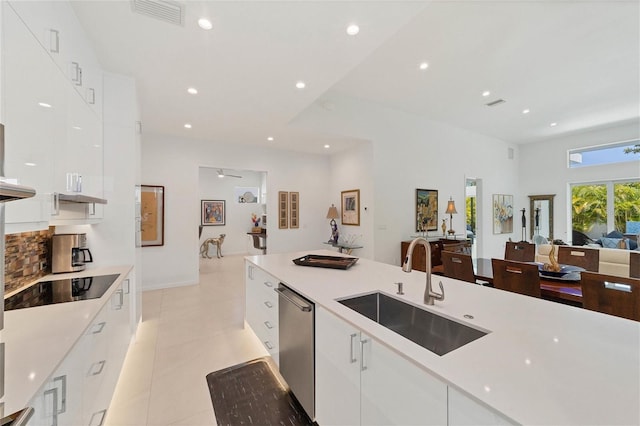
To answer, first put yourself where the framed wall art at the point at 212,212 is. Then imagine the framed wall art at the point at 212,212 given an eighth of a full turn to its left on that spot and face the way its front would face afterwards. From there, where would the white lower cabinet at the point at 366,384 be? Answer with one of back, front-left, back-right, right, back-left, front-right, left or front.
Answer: front-right

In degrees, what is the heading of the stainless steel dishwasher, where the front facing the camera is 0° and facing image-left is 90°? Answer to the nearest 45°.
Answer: approximately 45°

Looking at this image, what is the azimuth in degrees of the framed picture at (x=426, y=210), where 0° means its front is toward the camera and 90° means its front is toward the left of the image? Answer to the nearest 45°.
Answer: approximately 315°

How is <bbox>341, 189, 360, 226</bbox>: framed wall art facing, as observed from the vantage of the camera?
facing the viewer and to the left of the viewer

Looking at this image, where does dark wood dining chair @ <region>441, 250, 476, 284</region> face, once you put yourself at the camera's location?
facing away from the viewer and to the right of the viewer

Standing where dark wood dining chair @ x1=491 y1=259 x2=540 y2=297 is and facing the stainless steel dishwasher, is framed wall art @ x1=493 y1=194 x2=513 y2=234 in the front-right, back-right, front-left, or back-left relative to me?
back-right

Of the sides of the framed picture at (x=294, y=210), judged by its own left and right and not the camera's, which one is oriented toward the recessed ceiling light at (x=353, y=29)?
front

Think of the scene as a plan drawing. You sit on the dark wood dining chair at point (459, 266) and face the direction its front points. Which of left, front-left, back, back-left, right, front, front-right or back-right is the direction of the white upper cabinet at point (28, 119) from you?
back

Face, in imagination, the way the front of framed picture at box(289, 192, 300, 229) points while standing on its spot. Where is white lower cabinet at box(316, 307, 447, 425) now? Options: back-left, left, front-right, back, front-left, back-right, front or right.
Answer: front

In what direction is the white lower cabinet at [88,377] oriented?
to the viewer's right

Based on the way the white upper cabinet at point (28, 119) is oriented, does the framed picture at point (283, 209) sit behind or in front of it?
in front

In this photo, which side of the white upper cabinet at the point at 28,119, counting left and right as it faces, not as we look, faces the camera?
right

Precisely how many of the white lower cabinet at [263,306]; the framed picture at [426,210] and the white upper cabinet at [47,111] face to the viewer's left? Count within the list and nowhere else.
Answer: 1

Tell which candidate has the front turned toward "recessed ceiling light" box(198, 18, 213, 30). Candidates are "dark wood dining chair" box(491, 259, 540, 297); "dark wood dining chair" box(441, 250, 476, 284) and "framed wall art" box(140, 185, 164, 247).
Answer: the framed wall art

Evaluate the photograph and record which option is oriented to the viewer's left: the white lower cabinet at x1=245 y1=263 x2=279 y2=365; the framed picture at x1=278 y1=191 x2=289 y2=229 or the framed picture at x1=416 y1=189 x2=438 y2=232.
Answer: the white lower cabinet

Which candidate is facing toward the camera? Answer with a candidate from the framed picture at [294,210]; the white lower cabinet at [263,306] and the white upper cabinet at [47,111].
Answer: the framed picture

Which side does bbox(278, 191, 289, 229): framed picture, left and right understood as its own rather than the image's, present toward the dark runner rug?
front

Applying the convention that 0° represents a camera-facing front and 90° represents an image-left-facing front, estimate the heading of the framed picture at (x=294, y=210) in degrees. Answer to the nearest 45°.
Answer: approximately 0°
